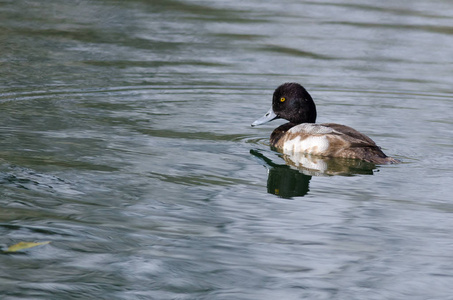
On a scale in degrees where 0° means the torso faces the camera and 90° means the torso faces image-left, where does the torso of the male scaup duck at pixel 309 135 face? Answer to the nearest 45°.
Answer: approximately 90°

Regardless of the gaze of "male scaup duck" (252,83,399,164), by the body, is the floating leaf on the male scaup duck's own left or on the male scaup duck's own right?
on the male scaup duck's own left
